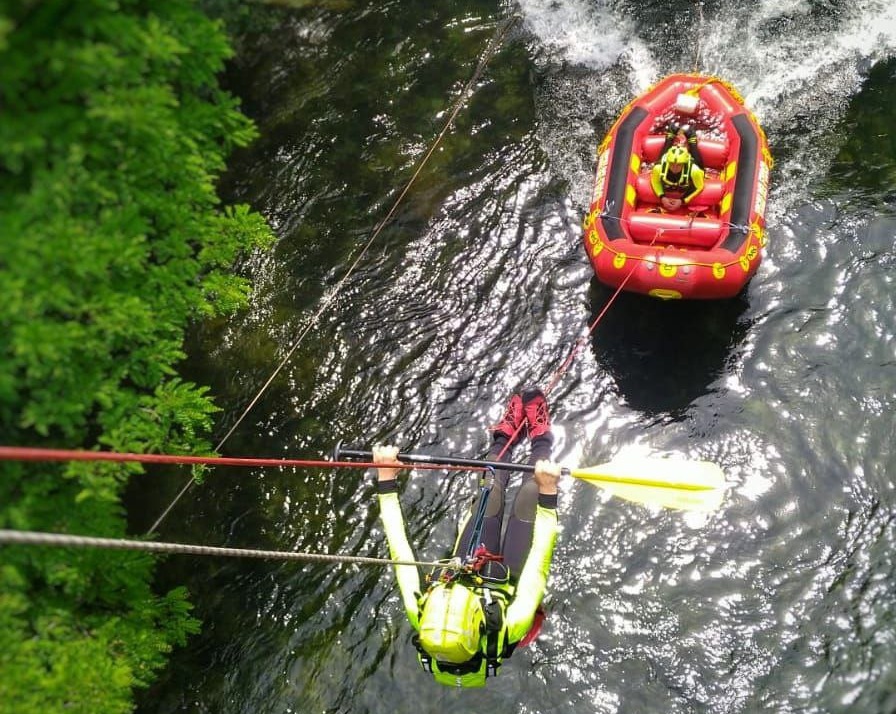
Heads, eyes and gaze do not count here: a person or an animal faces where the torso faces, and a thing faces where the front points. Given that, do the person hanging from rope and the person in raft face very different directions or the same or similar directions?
very different directions

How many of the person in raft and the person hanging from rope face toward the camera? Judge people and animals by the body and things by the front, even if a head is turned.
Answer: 1

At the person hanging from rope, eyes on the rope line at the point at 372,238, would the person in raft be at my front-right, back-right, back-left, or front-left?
front-right

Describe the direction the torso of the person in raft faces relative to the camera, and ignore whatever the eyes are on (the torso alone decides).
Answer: toward the camera

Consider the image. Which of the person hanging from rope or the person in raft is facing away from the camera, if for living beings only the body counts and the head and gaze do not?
the person hanging from rope

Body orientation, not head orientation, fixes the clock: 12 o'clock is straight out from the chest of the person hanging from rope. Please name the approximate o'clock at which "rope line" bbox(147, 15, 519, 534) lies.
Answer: The rope line is roughly at 12 o'clock from the person hanging from rope.

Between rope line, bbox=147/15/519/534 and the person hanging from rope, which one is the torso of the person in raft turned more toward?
the person hanging from rope

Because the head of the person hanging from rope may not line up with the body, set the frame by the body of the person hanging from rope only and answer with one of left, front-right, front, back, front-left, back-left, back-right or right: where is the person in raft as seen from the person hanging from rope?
front-right

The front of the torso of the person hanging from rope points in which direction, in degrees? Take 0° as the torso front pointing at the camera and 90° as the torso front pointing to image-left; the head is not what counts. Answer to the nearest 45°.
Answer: approximately 180°

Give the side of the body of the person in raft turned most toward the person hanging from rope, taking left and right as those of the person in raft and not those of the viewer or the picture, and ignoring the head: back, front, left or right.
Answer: front
